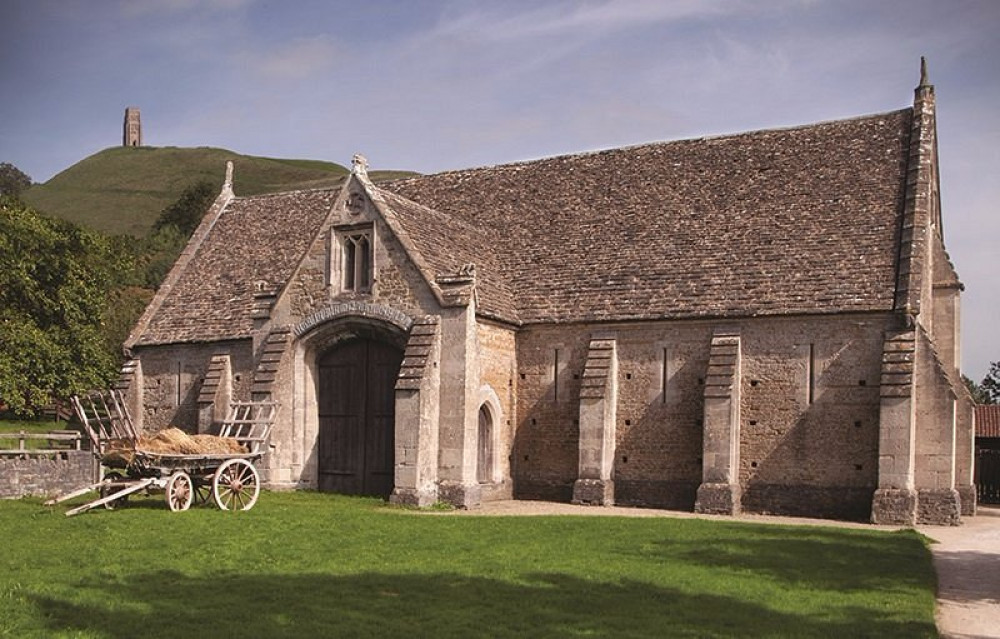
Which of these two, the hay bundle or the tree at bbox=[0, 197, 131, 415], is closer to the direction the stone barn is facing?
the hay bundle

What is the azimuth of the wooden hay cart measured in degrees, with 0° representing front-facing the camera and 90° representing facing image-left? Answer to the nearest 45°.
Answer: approximately 45°

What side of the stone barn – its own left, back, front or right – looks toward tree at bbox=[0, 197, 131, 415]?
right

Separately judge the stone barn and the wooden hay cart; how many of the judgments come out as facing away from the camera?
0

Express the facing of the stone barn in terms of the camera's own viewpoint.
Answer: facing the viewer and to the left of the viewer
